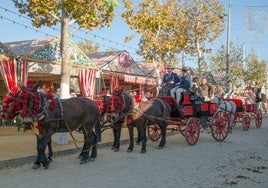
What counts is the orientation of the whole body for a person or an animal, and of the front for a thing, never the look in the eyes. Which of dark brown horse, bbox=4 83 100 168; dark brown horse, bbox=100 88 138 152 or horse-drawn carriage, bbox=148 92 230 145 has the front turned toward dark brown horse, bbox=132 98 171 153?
the horse-drawn carriage

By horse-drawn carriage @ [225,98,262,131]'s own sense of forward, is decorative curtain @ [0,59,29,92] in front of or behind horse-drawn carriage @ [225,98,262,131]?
in front

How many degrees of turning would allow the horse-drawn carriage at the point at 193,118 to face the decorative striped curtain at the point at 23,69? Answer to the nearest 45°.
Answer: approximately 45° to its right

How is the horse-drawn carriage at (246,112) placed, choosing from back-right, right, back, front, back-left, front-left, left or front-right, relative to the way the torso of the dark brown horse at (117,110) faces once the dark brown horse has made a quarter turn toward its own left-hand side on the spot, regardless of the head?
left

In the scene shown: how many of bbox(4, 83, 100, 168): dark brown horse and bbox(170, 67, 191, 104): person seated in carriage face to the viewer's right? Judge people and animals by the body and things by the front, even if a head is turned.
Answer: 0

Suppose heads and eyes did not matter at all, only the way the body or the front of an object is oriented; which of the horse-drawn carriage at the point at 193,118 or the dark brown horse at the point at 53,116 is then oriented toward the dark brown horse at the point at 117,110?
the horse-drawn carriage

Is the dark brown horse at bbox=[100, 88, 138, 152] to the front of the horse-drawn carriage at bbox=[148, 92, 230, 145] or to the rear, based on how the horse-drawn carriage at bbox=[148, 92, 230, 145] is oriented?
to the front

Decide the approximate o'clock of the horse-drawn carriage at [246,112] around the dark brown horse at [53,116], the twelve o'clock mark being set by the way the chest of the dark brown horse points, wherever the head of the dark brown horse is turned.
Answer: The horse-drawn carriage is roughly at 6 o'clock from the dark brown horse.

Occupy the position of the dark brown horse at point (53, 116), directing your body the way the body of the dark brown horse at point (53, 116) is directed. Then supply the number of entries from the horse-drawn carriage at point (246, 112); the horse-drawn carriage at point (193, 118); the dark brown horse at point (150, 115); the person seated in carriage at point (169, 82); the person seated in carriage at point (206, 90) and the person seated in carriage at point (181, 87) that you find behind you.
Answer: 6
